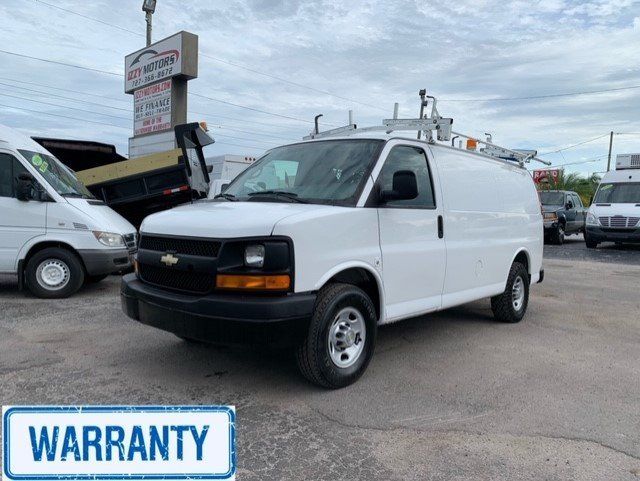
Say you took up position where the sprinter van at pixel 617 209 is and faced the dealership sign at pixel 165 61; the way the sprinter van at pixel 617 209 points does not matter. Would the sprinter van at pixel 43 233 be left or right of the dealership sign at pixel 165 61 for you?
left

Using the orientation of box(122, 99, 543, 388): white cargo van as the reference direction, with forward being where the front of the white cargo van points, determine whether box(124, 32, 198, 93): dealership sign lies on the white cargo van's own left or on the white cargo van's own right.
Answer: on the white cargo van's own right

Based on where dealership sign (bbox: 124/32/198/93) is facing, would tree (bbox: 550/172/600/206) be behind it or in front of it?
behind

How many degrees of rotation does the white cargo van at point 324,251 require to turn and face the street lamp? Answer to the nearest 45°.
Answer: approximately 90° to its right

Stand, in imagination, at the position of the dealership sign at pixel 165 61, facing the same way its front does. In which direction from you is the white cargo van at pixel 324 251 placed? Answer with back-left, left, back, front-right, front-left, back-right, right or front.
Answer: front-left

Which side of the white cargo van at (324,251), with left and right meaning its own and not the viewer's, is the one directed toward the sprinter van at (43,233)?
right

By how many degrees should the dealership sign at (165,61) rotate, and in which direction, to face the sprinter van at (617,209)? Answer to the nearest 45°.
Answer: approximately 135° to its left

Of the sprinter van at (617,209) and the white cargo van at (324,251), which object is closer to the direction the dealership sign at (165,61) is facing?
the white cargo van

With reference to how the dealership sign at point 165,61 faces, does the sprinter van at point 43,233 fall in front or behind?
in front
